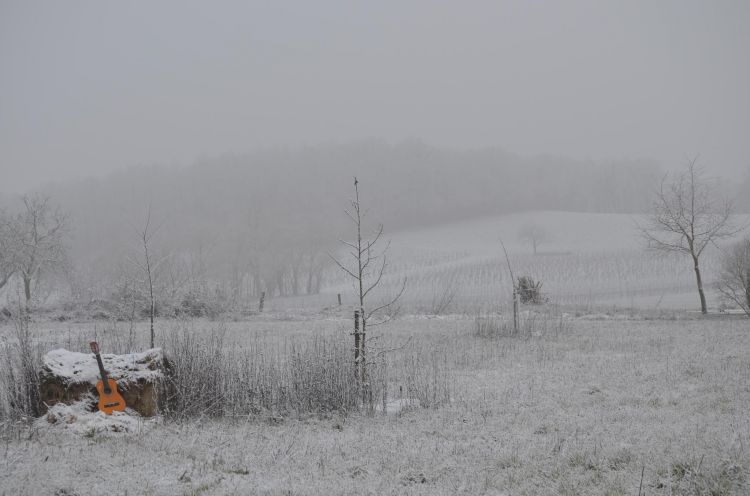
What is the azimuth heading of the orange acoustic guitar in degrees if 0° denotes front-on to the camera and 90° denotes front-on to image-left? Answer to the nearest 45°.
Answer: approximately 0°

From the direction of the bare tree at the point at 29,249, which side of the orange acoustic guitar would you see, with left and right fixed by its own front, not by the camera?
back

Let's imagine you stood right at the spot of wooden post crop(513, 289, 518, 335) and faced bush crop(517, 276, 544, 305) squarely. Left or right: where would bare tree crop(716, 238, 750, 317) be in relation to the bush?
right

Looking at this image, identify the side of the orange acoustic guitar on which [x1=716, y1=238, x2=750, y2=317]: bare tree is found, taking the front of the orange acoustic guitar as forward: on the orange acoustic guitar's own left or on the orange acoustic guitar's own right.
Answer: on the orange acoustic guitar's own left

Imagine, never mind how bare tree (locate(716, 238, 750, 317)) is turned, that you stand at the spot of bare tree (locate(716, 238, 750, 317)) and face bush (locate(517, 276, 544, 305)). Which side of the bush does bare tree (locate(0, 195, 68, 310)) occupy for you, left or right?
left

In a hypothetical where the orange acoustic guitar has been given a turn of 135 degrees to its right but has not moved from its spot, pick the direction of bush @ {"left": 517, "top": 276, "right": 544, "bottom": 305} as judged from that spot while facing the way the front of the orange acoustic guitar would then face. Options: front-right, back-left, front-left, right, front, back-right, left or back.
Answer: right

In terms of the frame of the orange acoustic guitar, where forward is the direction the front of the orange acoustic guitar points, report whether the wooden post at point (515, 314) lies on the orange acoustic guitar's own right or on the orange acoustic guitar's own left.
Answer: on the orange acoustic guitar's own left
